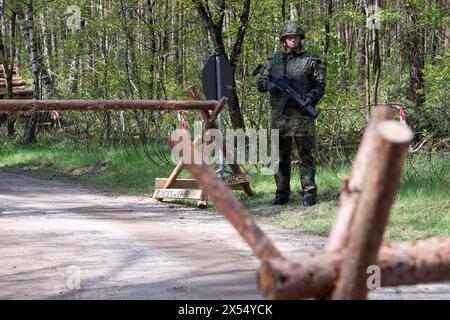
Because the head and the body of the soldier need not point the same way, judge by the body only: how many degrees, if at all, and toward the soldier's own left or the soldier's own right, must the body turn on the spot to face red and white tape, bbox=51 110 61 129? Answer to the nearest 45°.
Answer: approximately 135° to the soldier's own right

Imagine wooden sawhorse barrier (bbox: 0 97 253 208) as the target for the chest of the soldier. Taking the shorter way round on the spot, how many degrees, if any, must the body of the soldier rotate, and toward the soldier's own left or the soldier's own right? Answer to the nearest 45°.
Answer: approximately 90° to the soldier's own right

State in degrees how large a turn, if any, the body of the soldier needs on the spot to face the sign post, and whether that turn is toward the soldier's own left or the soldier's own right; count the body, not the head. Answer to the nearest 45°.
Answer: approximately 135° to the soldier's own right

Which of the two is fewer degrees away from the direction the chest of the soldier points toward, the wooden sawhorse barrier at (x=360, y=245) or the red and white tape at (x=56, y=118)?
the wooden sawhorse barrier

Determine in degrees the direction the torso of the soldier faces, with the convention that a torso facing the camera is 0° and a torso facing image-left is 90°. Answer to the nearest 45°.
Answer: approximately 0°

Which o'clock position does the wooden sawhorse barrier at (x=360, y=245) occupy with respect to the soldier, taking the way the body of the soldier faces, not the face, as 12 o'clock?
The wooden sawhorse barrier is roughly at 12 o'clock from the soldier.
